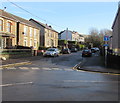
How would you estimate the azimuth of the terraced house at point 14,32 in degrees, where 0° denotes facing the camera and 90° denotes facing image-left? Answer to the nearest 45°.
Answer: approximately 315°

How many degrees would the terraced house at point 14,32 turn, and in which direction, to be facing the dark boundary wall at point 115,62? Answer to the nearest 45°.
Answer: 0° — it already faces it
